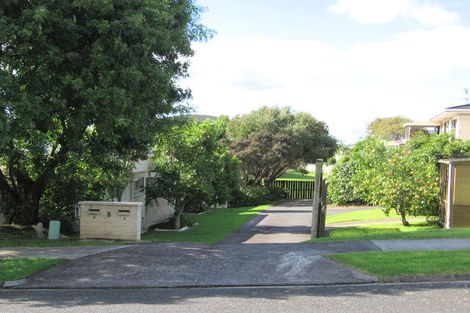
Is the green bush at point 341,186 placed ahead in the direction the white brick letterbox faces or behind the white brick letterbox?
behind

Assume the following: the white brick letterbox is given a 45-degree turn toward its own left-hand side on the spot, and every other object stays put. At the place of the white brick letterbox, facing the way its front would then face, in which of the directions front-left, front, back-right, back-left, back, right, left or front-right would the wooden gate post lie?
front-left

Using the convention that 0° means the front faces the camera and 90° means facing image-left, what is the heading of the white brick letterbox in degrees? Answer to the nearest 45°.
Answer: approximately 0°

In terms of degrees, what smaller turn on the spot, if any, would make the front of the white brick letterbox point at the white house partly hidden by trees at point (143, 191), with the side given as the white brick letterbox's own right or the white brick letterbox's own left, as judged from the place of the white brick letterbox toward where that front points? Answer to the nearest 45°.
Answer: approximately 180°

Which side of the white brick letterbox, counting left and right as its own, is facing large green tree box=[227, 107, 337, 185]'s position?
back
